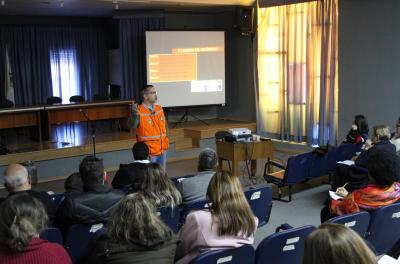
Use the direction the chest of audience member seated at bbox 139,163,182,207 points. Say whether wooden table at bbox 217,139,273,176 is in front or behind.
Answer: in front

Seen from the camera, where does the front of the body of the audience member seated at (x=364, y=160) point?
to the viewer's left

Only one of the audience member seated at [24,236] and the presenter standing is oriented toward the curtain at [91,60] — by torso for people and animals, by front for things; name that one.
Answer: the audience member seated

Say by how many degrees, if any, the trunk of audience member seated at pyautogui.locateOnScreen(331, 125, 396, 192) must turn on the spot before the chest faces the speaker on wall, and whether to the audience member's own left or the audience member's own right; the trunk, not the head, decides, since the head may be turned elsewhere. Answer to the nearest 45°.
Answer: approximately 45° to the audience member's own right

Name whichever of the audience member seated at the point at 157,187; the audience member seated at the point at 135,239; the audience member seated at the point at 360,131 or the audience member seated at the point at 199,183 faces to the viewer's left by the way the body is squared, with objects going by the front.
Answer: the audience member seated at the point at 360,131

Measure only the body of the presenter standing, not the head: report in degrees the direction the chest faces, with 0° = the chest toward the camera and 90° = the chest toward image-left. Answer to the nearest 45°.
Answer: approximately 315°

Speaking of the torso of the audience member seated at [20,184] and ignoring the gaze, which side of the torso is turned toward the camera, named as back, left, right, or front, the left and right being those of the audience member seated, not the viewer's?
back

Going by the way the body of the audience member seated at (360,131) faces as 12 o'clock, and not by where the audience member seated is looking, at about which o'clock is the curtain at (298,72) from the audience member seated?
The curtain is roughly at 2 o'clock from the audience member seated.

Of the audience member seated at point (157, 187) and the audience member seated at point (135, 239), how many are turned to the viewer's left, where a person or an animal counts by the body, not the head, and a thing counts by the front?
0

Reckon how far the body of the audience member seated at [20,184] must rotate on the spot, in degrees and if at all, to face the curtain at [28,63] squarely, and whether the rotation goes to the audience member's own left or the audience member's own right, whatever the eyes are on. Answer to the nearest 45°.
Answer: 0° — they already face it

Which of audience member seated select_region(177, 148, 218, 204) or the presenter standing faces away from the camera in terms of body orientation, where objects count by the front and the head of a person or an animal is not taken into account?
the audience member seated

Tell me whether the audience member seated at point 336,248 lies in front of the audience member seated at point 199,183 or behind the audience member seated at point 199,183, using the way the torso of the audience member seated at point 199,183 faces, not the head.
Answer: behind

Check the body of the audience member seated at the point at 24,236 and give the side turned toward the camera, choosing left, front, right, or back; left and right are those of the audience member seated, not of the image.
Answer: back

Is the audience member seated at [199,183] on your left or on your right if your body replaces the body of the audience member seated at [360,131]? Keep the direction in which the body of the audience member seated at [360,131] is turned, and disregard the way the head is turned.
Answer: on your left

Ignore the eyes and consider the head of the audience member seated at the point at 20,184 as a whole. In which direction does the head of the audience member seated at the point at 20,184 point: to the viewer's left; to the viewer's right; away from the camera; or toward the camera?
away from the camera

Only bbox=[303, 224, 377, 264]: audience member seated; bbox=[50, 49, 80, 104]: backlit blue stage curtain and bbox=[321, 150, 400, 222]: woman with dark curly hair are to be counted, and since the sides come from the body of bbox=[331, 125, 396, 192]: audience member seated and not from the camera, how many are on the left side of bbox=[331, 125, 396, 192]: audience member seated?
2

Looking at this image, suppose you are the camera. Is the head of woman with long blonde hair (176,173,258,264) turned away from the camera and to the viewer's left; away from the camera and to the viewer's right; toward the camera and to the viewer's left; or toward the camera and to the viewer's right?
away from the camera and to the viewer's left
